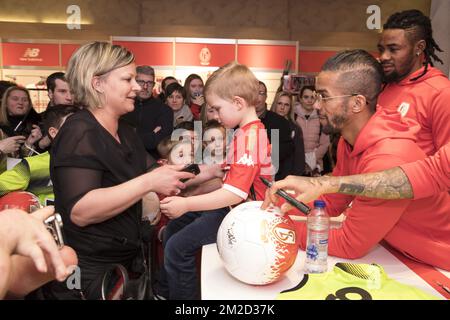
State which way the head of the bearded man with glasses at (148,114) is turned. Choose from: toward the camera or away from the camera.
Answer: toward the camera

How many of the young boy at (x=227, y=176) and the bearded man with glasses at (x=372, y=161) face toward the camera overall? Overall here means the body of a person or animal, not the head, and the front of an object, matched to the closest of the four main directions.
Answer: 0

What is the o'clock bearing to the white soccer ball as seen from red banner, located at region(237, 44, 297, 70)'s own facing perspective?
The white soccer ball is roughly at 12 o'clock from the red banner.

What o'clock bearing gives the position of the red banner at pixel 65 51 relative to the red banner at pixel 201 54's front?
the red banner at pixel 65 51 is roughly at 3 o'clock from the red banner at pixel 201 54.

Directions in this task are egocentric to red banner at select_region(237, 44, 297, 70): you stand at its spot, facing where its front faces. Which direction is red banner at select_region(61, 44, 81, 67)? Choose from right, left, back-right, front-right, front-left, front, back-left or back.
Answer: right

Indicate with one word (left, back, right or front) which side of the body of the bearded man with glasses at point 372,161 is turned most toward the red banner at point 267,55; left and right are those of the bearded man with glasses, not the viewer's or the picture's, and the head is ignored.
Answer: right

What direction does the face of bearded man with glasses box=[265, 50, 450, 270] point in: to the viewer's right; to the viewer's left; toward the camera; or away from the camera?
to the viewer's left

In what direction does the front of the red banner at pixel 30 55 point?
toward the camera

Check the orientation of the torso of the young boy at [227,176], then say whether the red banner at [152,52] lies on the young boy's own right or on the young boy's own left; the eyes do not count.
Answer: on the young boy's own right

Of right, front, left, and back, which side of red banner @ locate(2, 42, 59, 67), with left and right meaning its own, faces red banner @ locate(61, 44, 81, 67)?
left

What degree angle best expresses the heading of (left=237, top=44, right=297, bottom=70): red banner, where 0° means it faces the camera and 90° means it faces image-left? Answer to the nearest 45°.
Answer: approximately 0°

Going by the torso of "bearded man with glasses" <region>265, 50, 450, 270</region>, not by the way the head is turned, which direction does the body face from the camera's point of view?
to the viewer's left
